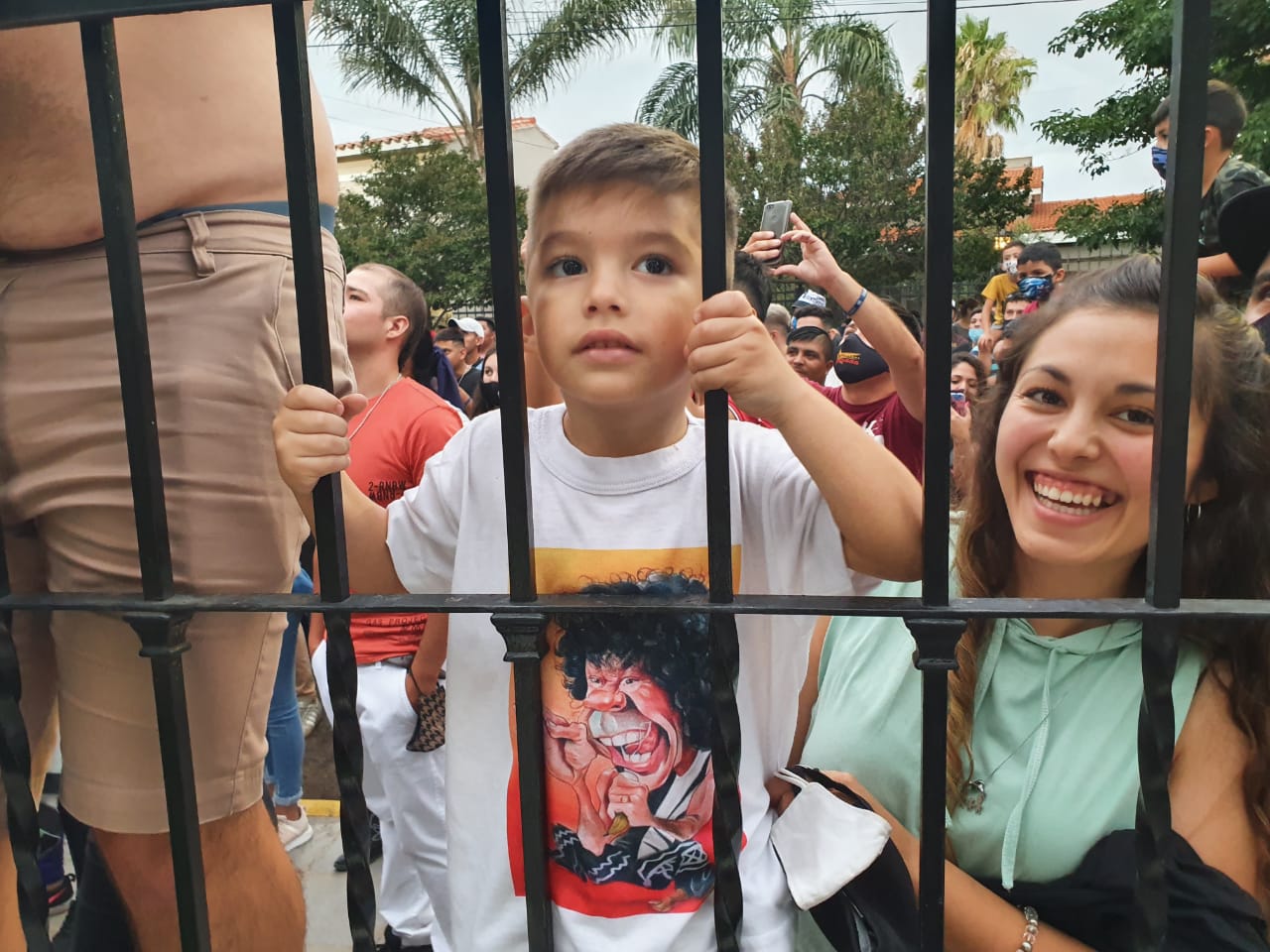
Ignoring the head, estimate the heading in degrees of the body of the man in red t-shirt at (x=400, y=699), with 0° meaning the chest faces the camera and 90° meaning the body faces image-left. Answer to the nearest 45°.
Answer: approximately 45°

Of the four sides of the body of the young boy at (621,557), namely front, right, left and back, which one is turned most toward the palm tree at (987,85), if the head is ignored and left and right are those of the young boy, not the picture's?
back

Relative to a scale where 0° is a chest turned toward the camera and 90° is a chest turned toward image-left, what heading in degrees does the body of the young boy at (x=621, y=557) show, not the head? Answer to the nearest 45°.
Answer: approximately 0°

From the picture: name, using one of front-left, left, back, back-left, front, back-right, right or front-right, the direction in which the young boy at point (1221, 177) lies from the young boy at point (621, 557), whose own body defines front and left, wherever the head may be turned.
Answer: back-left

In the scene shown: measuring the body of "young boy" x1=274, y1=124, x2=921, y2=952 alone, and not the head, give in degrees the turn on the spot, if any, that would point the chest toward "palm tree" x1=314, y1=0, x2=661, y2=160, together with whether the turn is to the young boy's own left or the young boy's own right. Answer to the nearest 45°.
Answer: approximately 180°

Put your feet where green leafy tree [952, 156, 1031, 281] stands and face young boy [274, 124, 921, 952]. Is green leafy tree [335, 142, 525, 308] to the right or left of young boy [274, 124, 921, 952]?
right

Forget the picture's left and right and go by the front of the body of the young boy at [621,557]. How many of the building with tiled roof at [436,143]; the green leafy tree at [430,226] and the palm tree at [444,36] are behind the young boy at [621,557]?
3

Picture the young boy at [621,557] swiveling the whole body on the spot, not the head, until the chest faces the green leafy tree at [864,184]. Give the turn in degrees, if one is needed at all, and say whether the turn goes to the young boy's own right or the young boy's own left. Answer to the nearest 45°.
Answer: approximately 180°
